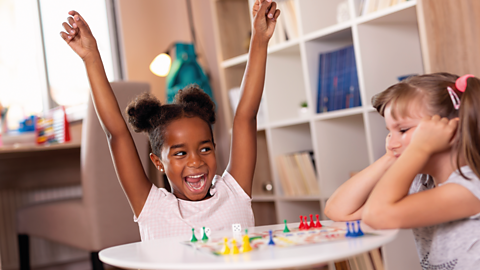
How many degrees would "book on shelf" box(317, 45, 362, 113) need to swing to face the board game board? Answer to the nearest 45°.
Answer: approximately 45° to its left

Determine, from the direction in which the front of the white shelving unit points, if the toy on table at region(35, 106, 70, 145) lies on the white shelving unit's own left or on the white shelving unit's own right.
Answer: on the white shelving unit's own right
